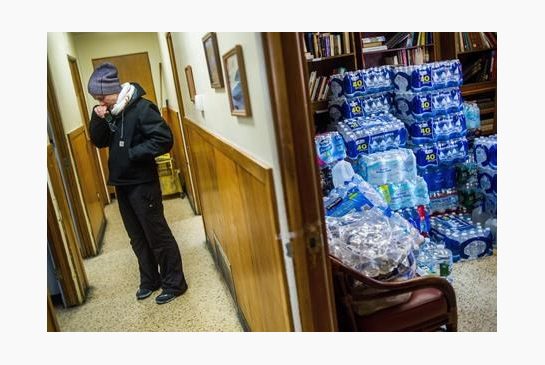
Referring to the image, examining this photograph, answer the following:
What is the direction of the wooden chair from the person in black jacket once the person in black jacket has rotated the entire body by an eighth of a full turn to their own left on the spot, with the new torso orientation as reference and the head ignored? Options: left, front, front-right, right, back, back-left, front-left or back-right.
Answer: front-left

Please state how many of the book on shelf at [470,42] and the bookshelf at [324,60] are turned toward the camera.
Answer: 2

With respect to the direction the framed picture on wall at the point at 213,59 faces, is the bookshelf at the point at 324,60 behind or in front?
behind

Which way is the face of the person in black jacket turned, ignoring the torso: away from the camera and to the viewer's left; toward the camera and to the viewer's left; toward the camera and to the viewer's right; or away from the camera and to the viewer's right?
toward the camera and to the viewer's left

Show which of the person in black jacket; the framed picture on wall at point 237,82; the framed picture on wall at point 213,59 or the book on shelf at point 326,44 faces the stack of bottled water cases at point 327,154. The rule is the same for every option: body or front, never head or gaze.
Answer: the book on shelf

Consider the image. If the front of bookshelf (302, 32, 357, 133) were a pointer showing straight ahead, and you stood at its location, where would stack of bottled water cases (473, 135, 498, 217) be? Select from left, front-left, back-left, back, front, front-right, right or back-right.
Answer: front-left

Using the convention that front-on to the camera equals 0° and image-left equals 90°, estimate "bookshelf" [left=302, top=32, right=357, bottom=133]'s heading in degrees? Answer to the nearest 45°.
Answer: approximately 0°

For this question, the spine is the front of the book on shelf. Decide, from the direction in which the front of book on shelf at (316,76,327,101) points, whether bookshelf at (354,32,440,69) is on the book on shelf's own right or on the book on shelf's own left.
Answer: on the book on shelf's own left

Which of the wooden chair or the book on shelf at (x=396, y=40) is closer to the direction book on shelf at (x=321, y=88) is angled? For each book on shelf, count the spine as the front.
the wooden chair

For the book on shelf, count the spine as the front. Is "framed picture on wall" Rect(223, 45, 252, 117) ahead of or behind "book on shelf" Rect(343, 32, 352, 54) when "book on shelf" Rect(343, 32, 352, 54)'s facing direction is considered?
ahead

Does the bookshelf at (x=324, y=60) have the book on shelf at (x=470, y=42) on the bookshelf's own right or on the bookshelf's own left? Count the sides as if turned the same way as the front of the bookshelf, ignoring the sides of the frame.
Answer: on the bookshelf's own left
